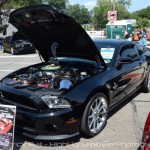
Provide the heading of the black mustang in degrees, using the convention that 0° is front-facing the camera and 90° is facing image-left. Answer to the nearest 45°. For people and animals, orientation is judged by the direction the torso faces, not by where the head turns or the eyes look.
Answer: approximately 45°
